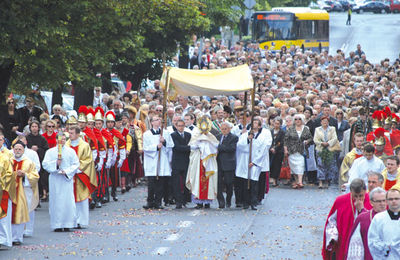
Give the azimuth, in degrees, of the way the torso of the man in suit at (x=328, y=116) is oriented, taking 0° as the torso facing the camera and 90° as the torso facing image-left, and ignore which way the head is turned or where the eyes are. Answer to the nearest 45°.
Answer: approximately 0°

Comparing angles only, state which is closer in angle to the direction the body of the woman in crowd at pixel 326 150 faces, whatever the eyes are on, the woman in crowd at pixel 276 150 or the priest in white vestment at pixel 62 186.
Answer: the priest in white vestment

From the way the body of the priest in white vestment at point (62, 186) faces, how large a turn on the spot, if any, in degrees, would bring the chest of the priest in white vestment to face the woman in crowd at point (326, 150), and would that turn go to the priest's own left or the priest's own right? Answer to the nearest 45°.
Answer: approximately 135° to the priest's own left
